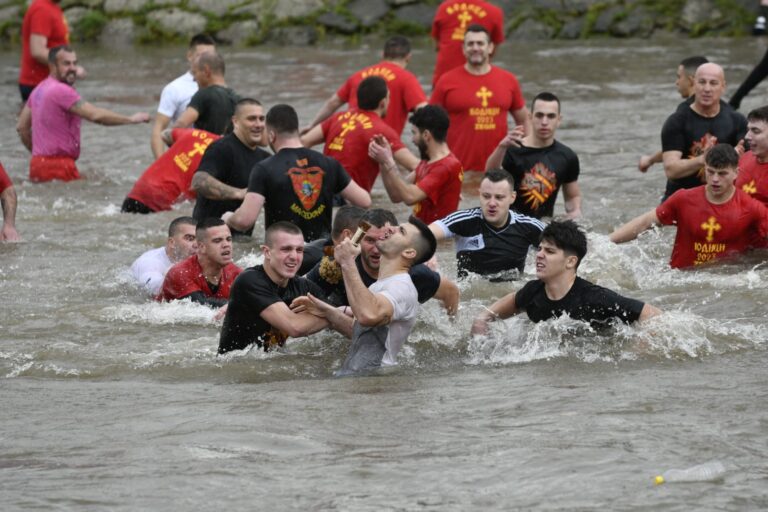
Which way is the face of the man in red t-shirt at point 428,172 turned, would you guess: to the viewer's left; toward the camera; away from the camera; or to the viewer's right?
to the viewer's left

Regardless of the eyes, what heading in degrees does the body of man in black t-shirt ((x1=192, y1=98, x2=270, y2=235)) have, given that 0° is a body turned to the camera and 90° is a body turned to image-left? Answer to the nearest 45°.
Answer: approximately 315°

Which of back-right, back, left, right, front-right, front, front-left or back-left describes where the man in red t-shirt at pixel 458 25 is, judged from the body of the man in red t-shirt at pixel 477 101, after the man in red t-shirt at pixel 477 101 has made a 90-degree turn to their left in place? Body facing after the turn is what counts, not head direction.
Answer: left

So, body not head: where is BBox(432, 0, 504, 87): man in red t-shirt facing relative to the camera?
away from the camera

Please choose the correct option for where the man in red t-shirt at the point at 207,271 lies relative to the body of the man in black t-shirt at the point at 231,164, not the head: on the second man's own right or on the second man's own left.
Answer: on the second man's own right

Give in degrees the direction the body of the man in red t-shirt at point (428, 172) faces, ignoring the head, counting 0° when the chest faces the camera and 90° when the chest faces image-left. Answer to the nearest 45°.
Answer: approximately 90°

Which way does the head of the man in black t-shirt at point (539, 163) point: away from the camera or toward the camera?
toward the camera

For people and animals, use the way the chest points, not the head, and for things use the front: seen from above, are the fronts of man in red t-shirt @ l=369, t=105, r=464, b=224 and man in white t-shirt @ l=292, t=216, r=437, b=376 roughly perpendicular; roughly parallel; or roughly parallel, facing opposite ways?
roughly parallel

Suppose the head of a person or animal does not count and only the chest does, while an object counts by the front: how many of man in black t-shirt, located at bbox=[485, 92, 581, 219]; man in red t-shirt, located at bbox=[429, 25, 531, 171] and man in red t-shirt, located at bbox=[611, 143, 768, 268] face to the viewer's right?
0

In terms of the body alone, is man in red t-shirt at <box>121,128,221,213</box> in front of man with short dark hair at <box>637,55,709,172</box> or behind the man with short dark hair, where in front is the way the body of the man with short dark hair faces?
in front

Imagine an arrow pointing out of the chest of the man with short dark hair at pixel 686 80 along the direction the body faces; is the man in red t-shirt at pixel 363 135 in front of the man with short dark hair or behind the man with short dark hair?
in front

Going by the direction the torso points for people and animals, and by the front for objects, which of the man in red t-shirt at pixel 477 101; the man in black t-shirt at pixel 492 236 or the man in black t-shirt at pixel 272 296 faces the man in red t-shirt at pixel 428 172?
the man in red t-shirt at pixel 477 101

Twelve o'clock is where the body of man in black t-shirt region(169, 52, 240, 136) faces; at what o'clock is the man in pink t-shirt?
The man in pink t-shirt is roughly at 10 o'clock from the man in black t-shirt.
